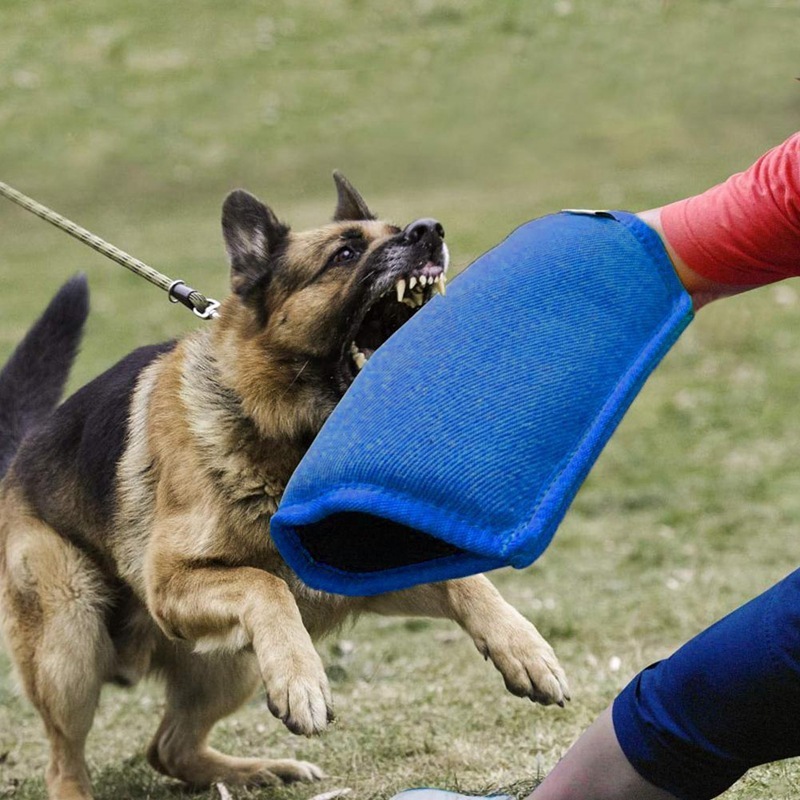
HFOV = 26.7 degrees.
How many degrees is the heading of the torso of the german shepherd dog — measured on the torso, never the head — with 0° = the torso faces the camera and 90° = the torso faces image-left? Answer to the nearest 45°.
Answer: approximately 315°
